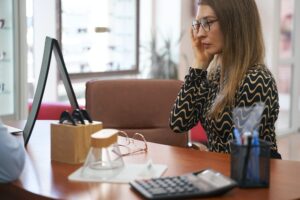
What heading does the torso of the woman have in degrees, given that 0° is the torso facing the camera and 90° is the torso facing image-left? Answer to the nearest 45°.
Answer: approximately 45°

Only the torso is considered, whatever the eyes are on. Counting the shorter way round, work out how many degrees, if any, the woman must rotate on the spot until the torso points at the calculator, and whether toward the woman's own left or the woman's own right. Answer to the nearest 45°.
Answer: approximately 45° to the woman's own left

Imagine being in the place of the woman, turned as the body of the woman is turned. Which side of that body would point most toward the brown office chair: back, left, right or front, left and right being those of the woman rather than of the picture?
right

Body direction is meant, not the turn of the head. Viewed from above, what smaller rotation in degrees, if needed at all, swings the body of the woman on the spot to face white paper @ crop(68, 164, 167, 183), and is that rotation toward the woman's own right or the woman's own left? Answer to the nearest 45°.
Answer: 0° — they already face it
